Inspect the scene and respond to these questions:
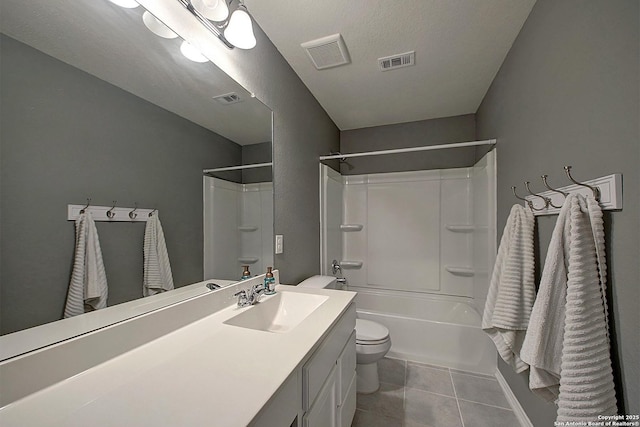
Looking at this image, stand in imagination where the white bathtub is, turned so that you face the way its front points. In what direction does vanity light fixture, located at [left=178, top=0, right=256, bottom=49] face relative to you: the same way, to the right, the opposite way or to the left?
to the left

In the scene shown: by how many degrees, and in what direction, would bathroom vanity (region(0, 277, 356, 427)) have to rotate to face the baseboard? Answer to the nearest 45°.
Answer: approximately 45° to its left

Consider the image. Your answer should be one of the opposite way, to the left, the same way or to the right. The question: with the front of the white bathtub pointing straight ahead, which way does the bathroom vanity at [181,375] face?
to the left

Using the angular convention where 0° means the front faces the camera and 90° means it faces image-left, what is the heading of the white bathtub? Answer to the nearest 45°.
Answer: approximately 0°

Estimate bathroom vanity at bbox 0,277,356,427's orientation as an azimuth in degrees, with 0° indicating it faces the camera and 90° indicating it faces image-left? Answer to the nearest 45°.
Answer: approximately 315°

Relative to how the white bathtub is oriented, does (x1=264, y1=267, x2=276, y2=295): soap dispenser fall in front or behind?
in front

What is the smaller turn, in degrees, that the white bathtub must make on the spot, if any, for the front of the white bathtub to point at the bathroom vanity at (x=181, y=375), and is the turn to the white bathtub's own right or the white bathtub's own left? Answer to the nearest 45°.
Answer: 0° — it already faces it

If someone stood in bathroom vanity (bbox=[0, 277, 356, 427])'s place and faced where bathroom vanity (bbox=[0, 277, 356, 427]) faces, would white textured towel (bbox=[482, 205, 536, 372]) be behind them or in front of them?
in front

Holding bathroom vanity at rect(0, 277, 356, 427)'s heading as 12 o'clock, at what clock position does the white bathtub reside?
The white bathtub is roughly at 10 o'clock from the bathroom vanity.
